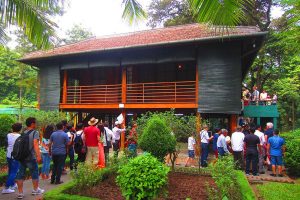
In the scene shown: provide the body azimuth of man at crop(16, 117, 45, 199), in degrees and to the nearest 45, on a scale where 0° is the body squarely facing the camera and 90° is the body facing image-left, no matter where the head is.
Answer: approximately 225°

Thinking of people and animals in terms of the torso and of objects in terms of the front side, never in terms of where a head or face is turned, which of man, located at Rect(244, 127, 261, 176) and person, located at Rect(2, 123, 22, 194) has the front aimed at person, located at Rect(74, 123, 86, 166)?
person, located at Rect(2, 123, 22, 194)

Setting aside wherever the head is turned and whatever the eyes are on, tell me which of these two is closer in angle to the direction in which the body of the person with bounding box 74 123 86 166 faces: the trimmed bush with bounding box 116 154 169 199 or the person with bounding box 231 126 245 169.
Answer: the person

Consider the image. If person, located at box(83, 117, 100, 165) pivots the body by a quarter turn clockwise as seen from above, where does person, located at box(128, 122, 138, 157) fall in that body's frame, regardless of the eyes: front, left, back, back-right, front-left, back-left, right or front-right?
front-left

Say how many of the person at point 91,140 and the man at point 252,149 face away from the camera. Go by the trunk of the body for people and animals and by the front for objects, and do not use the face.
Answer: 2

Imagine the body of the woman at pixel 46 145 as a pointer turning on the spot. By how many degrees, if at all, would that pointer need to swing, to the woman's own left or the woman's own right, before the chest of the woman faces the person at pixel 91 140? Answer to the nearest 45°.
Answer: approximately 45° to the woman's own right

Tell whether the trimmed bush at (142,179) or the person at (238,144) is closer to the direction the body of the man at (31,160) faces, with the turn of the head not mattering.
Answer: the person

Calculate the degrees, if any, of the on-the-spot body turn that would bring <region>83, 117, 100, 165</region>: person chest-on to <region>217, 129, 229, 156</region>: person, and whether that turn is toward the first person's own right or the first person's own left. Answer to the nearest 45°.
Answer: approximately 90° to the first person's own right

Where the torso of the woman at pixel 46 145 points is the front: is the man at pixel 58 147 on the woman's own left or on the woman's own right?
on the woman's own right
